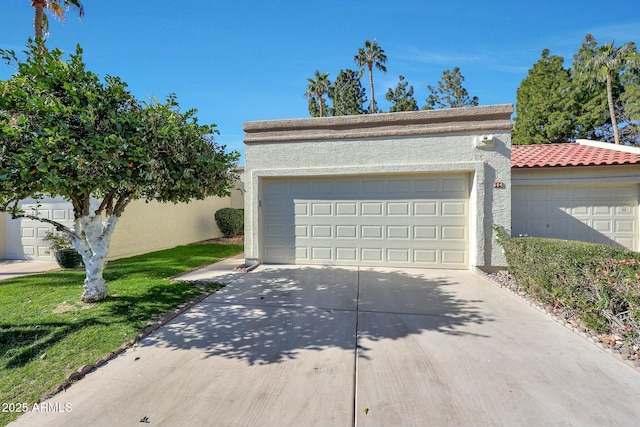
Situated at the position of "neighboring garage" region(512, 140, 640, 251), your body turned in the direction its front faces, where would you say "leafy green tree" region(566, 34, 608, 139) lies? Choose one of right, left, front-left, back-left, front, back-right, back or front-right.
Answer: back

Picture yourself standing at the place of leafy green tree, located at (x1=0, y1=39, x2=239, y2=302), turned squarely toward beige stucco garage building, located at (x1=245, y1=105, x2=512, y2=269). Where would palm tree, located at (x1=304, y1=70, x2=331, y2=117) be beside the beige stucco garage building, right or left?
left

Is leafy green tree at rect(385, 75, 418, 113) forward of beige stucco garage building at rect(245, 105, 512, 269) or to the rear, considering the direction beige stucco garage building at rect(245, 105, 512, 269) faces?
to the rear

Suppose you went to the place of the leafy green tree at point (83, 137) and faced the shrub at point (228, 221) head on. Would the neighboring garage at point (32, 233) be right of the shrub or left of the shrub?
left

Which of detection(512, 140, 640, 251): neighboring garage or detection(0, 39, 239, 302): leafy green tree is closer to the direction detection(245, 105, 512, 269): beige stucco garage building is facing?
the leafy green tree

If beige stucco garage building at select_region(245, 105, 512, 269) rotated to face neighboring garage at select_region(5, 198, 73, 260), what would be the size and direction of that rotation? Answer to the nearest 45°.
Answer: approximately 90° to its right

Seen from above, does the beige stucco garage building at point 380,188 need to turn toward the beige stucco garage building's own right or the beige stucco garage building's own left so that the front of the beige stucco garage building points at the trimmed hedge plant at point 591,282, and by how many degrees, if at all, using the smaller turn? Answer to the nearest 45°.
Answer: approximately 45° to the beige stucco garage building's own left

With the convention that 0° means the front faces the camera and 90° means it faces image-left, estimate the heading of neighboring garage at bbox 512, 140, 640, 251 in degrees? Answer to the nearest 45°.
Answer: approximately 0°

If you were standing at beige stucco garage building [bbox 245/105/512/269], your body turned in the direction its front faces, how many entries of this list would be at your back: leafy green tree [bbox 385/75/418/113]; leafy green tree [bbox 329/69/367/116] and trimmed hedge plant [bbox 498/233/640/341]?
2

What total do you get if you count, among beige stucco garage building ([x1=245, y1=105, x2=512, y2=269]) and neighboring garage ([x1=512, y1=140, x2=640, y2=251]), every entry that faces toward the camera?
2

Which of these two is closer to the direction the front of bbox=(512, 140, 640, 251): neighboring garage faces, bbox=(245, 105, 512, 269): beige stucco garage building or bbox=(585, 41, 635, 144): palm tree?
the beige stucco garage building
